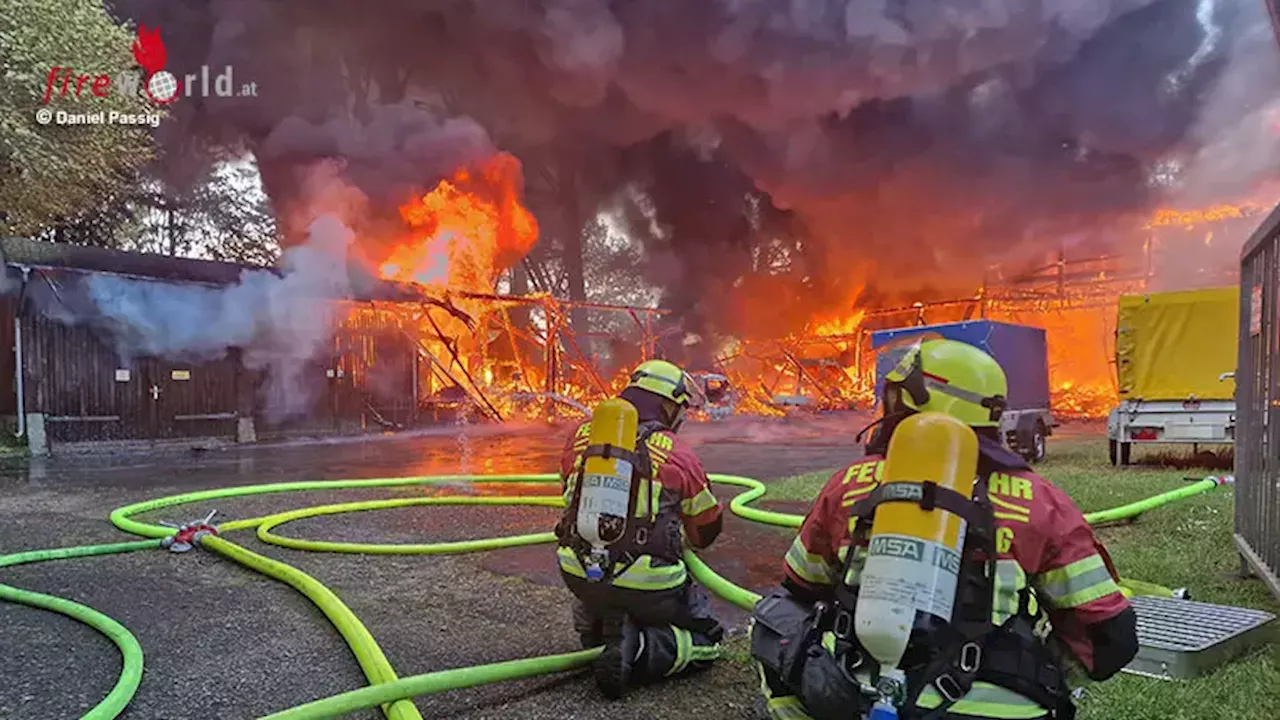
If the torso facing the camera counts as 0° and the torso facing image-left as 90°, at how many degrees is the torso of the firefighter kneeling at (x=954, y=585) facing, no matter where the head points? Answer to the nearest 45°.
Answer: approximately 180°

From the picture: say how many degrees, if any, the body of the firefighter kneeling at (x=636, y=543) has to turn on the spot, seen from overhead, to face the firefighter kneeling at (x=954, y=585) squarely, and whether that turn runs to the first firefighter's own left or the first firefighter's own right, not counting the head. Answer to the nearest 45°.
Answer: approximately 90° to the first firefighter's own right

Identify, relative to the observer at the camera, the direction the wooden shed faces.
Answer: facing the viewer and to the right of the viewer

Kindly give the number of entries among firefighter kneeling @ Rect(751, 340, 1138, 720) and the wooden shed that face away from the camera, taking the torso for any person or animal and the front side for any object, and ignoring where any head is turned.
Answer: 1

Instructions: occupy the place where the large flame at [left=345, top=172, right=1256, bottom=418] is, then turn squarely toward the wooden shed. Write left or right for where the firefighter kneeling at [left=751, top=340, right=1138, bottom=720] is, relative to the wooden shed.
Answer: left

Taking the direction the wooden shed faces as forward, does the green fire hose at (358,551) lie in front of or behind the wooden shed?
in front

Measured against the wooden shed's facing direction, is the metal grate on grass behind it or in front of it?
in front

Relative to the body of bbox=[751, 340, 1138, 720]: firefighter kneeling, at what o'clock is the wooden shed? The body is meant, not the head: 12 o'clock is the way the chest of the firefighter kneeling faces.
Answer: The wooden shed is roughly at 10 o'clock from the firefighter kneeling.

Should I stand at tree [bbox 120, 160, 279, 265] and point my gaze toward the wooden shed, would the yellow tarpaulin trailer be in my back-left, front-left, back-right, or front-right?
front-left

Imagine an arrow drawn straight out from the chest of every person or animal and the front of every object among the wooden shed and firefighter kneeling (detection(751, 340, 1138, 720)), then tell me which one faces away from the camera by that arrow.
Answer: the firefighter kneeling

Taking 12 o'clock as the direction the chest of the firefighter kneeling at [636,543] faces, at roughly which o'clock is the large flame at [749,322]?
The large flame is roughly at 11 o'clock from the firefighter kneeling.

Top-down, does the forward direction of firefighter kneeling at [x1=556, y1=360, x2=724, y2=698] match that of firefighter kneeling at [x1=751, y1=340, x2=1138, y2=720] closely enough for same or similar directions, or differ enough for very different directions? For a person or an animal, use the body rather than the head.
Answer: same or similar directions

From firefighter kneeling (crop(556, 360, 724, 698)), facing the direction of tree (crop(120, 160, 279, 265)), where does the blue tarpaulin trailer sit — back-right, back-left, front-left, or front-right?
front-right

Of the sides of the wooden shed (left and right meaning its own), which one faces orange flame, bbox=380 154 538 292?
left

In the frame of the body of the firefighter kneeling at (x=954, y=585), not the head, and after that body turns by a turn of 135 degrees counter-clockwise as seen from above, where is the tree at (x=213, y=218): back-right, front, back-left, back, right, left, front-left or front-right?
right

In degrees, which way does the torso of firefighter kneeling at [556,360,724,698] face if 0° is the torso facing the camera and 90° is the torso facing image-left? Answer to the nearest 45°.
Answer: approximately 225°
